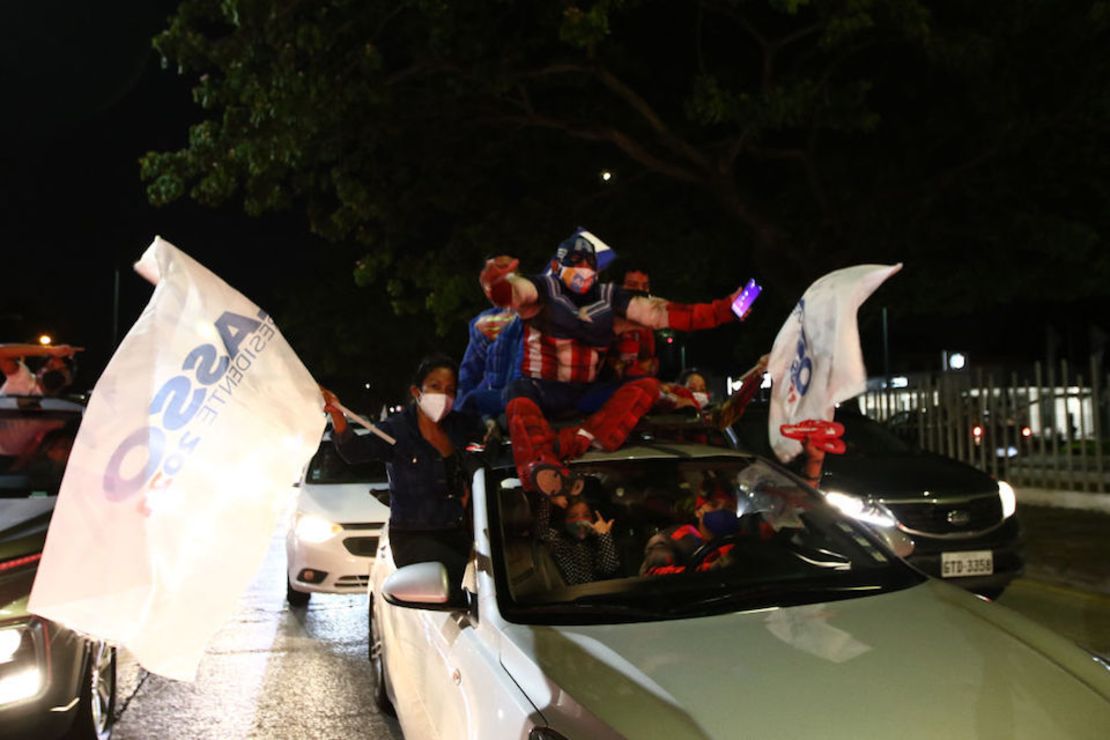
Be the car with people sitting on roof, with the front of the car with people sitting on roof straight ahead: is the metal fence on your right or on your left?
on your left

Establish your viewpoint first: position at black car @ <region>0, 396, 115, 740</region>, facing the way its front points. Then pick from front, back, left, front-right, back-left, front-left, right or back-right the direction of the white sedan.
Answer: back

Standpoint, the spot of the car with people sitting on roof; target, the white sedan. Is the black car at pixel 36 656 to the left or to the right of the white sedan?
left

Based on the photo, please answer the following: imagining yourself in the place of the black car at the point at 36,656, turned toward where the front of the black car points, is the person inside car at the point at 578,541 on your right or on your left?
on your left

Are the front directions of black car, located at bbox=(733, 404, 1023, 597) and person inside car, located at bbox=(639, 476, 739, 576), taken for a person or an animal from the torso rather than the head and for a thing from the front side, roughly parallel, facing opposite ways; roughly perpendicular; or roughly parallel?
roughly parallel

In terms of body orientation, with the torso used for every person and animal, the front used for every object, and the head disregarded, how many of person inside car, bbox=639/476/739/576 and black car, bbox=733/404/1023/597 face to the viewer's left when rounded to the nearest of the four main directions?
0

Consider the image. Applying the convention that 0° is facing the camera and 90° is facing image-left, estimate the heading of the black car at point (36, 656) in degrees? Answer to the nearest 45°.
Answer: approximately 45°

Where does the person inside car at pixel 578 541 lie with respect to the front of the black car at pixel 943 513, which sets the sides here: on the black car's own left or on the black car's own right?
on the black car's own right

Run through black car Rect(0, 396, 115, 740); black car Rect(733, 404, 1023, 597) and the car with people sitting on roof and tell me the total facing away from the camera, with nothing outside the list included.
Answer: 0

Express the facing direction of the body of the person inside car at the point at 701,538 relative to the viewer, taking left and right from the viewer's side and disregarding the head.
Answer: facing the viewer and to the right of the viewer

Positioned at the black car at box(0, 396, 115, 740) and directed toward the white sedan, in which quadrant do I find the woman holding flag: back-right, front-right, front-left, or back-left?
front-right

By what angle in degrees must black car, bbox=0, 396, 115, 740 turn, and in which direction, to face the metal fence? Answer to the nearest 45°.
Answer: approximately 135° to its left
